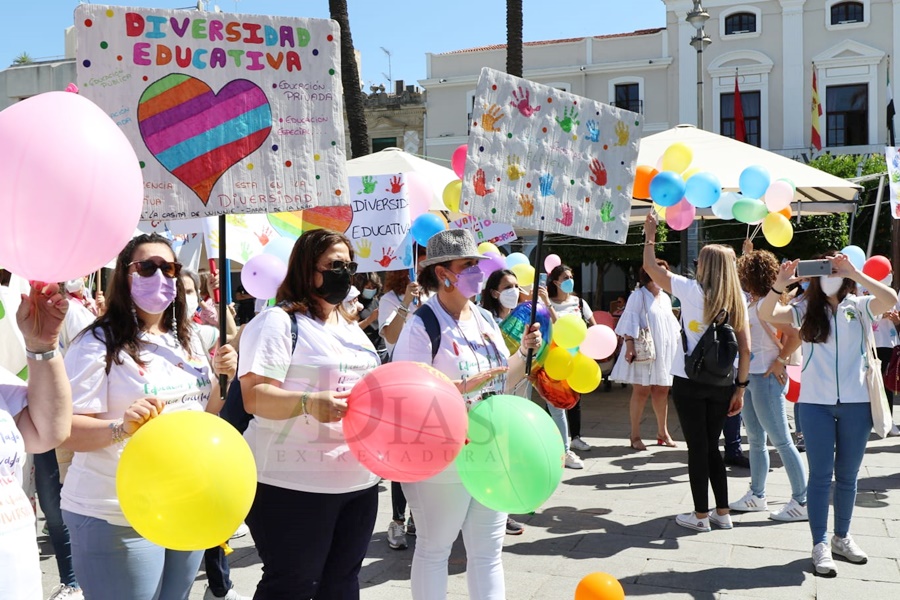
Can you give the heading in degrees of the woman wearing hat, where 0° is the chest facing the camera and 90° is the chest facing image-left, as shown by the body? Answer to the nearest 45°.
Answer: approximately 315°

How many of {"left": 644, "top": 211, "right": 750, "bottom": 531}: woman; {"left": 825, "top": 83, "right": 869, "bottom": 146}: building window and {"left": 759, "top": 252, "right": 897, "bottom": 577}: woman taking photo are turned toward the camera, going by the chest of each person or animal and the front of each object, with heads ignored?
2

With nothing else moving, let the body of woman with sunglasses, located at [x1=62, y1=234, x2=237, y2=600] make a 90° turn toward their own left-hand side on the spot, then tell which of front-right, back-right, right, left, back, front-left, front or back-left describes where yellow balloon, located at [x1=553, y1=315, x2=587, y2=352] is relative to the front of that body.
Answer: front

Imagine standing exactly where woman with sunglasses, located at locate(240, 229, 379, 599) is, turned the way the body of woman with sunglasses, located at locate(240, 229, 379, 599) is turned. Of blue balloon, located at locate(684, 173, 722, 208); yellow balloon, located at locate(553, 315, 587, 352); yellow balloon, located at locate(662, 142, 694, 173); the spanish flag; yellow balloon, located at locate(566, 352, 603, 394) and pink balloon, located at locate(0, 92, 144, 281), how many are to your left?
5

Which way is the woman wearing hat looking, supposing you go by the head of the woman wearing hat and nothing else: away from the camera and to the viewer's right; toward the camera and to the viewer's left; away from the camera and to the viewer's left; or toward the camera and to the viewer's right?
toward the camera and to the viewer's right

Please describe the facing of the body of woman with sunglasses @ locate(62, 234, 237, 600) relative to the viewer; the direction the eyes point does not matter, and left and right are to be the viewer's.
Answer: facing the viewer and to the right of the viewer

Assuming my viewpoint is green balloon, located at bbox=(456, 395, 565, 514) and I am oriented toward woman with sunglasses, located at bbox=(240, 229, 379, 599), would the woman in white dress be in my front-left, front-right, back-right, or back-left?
back-right

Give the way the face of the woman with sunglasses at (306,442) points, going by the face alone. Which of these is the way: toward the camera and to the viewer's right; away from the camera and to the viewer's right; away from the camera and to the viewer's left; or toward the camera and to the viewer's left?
toward the camera and to the viewer's right

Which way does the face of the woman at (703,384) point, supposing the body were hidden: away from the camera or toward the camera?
away from the camera

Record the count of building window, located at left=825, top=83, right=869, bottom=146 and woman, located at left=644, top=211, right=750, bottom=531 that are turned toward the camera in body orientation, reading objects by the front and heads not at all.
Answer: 1

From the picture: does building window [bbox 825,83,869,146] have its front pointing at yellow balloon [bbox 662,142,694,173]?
yes

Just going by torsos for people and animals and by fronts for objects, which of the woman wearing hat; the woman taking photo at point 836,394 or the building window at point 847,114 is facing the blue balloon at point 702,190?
the building window

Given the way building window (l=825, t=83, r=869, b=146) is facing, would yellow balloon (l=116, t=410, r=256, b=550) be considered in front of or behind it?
in front

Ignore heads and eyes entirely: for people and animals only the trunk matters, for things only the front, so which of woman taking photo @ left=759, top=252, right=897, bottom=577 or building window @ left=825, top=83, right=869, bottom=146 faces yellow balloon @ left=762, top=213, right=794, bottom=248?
the building window
